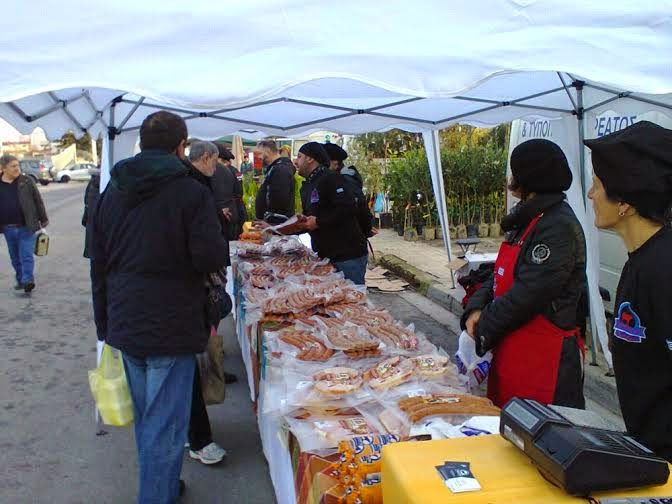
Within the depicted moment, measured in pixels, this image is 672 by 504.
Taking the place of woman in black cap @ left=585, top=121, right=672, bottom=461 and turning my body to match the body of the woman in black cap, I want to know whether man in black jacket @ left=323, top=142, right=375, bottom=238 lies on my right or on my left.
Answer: on my right

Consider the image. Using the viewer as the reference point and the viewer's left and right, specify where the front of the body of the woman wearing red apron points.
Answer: facing to the left of the viewer

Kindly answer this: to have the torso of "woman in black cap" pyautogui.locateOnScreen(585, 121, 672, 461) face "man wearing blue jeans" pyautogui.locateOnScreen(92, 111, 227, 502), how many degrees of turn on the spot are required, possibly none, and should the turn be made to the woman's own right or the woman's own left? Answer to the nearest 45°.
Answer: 0° — they already face them

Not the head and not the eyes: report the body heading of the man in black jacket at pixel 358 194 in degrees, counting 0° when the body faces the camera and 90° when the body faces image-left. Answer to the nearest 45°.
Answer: approximately 90°

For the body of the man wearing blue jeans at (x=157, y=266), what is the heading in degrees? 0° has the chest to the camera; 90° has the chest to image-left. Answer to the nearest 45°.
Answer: approximately 225°

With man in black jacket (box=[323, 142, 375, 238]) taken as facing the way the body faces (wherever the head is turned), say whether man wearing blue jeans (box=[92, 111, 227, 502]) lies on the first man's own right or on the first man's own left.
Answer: on the first man's own left

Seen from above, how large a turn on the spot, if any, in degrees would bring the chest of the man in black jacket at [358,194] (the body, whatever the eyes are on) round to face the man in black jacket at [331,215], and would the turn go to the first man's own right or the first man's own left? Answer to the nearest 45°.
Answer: approximately 90° to the first man's own left

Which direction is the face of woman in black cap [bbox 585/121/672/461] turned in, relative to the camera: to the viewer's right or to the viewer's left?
to the viewer's left

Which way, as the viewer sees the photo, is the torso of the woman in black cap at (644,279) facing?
to the viewer's left
